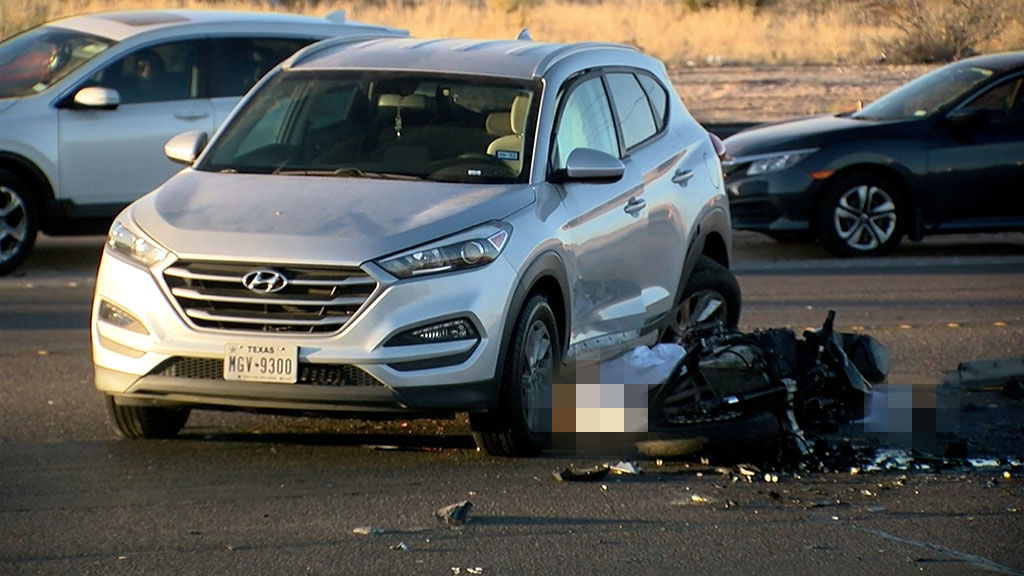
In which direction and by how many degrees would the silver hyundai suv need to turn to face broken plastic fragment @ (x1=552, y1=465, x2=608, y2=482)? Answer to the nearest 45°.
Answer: approximately 90° to its left

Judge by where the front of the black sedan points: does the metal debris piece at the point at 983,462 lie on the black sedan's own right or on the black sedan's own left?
on the black sedan's own left

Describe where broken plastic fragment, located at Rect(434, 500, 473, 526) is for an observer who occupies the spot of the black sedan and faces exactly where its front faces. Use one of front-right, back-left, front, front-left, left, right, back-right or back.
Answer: left

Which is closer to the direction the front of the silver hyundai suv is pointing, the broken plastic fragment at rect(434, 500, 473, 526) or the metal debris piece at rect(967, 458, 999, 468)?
the broken plastic fragment

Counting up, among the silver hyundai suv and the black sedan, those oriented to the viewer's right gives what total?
0

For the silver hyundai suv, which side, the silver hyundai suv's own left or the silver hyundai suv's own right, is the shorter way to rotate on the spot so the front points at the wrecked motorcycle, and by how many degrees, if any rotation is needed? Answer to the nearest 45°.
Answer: approximately 135° to the silver hyundai suv's own left

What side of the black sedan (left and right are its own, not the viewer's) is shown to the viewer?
left

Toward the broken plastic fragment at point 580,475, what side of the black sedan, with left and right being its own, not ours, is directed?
left

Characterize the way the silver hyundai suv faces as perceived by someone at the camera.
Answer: facing the viewer and to the left of the viewer

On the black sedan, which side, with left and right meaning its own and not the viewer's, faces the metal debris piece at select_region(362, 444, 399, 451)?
left
